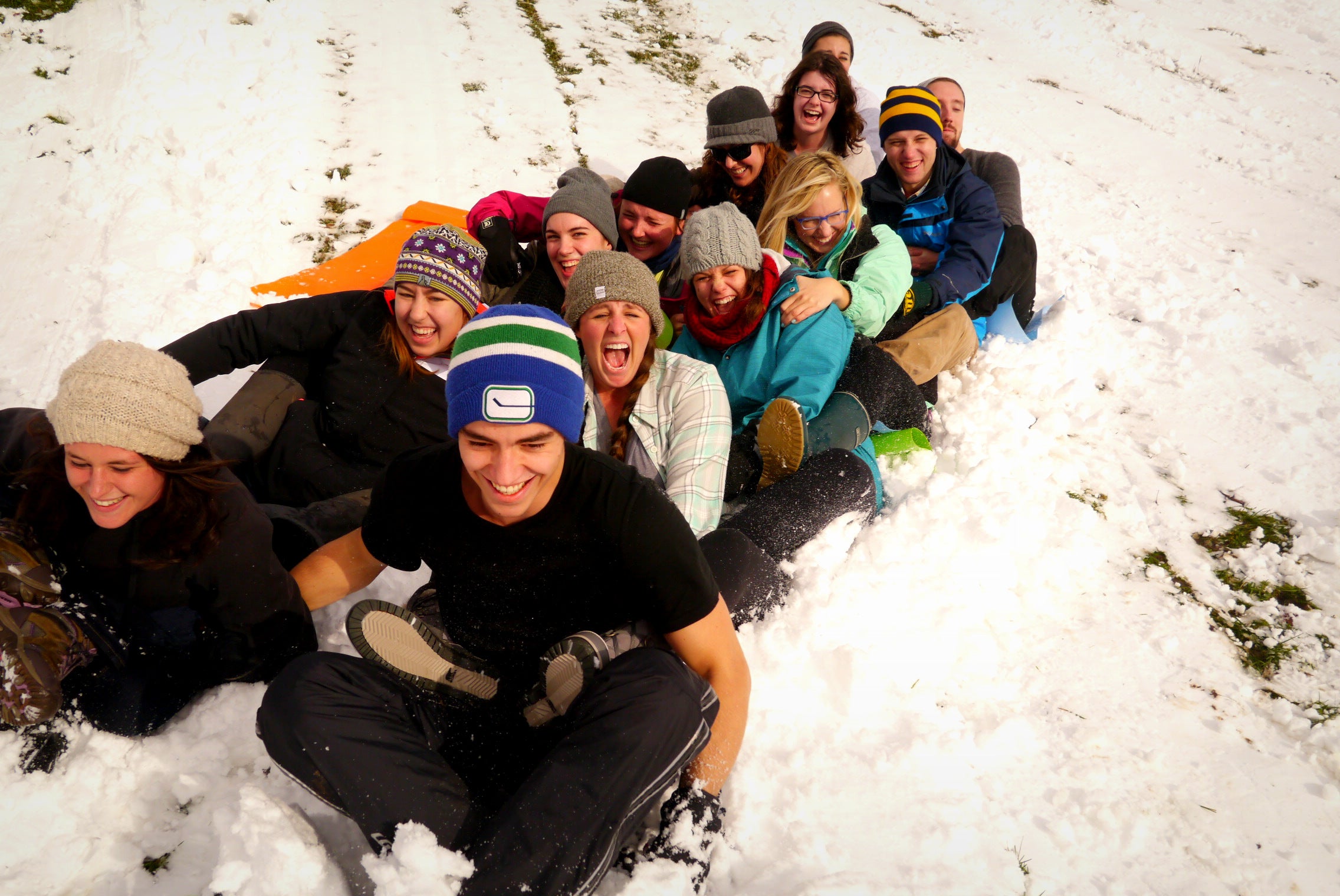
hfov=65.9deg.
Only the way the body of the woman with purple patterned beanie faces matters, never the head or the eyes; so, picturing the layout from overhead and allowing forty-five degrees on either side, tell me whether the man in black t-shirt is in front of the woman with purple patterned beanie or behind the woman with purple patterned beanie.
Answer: in front

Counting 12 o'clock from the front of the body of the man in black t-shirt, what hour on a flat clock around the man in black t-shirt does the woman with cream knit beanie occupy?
The woman with cream knit beanie is roughly at 4 o'clock from the man in black t-shirt.

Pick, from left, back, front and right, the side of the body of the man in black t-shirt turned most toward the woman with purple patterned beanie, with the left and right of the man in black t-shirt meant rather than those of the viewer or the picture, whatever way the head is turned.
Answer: back

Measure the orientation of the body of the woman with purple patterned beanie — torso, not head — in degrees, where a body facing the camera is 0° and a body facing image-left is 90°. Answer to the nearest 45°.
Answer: approximately 0°

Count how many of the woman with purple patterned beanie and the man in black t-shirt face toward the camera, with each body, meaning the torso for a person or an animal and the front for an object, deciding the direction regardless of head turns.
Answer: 2

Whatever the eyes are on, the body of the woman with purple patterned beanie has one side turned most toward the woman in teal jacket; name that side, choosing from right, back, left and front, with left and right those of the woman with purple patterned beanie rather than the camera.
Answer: left

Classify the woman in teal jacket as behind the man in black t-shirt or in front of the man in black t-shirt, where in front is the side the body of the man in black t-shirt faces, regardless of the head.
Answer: behind

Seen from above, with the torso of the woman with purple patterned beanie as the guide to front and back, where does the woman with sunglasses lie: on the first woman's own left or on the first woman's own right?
on the first woman's own left

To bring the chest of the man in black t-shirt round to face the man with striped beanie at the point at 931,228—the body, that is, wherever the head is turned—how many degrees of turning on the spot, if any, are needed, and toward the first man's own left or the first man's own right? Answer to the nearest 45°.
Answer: approximately 135° to the first man's own left
